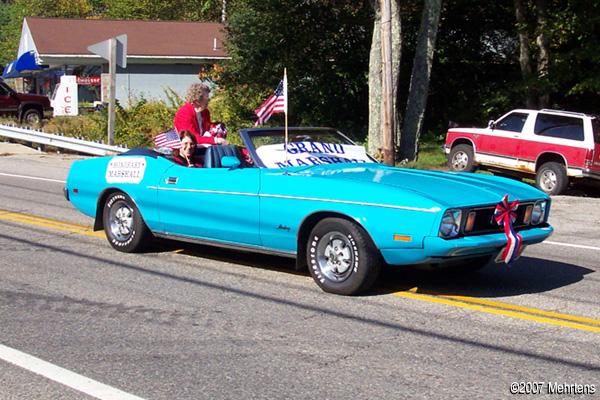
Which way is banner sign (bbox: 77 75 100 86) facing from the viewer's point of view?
toward the camera

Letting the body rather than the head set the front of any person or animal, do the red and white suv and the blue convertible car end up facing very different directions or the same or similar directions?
very different directions

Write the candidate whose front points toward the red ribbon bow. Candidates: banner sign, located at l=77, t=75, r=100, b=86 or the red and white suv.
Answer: the banner sign

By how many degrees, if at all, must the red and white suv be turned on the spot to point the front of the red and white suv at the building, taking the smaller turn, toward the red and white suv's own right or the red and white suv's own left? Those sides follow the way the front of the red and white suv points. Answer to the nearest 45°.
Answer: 0° — it already faces it

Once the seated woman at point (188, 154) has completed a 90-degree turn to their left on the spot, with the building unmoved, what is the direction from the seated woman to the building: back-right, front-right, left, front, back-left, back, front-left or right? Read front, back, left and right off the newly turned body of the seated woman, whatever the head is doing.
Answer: front-left

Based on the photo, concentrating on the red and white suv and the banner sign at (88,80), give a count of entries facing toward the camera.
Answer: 1

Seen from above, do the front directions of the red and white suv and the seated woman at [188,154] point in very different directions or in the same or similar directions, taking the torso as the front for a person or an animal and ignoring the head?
very different directions

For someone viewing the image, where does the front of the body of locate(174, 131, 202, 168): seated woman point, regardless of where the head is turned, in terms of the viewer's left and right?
facing the viewer and to the right of the viewer

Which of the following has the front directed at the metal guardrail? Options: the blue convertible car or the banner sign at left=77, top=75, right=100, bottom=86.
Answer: the banner sign

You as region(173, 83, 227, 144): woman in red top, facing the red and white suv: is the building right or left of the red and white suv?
left

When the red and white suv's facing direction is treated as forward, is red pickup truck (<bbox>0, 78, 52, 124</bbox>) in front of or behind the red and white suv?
in front

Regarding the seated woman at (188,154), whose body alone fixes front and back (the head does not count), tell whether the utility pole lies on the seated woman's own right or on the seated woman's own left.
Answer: on the seated woman's own left

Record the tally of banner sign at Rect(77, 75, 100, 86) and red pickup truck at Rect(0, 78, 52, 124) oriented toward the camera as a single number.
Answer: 1

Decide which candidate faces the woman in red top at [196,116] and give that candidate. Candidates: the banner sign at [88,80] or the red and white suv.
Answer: the banner sign

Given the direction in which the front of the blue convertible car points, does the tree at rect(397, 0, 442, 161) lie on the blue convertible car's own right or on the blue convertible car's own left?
on the blue convertible car's own left

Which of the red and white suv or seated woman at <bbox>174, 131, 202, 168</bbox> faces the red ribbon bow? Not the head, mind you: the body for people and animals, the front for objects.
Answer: the seated woman
